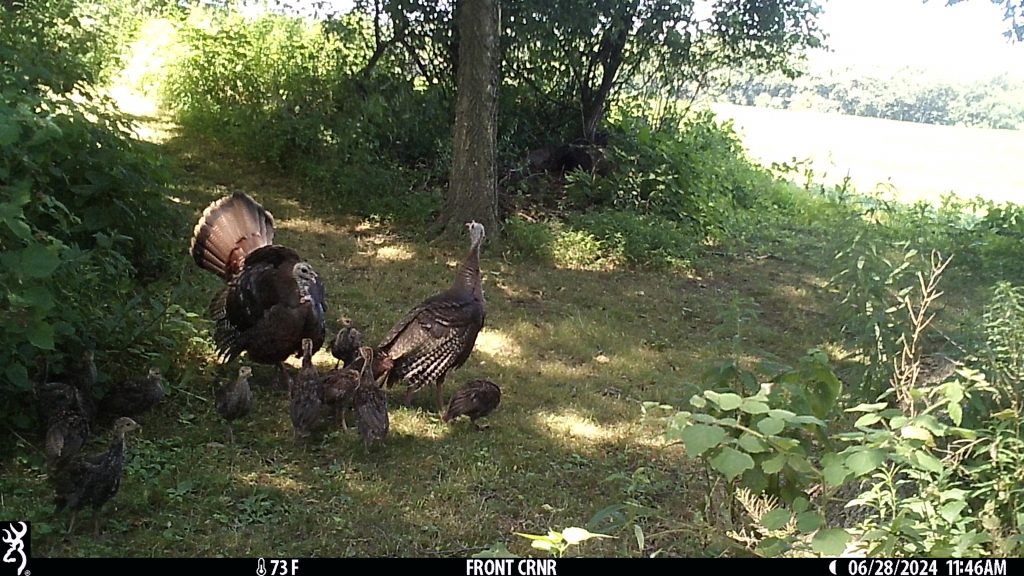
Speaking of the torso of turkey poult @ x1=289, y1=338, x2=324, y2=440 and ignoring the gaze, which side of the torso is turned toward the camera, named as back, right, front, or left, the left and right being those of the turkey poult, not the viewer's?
back

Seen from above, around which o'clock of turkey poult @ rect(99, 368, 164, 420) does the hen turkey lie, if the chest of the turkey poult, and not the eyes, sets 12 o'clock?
The hen turkey is roughly at 12 o'clock from the turkey poult.

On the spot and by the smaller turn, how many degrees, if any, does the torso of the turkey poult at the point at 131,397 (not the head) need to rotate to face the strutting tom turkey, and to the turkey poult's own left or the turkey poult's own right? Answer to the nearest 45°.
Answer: approximately 45° to the turkey poult's own left

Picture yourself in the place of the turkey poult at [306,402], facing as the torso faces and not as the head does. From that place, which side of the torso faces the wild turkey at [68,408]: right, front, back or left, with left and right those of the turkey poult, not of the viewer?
left

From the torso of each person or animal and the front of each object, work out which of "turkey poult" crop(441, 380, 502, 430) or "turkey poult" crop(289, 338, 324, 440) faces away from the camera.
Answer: "turkey poult" crop(289, 338, 324, 440)

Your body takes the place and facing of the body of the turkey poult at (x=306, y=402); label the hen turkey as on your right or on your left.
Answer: on your right

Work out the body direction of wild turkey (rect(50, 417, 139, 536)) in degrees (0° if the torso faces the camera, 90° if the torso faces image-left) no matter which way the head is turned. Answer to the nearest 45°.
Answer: approximately 270°

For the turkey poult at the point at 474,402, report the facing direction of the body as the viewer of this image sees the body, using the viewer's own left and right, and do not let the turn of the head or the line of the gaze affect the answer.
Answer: facing to the right of the viewer

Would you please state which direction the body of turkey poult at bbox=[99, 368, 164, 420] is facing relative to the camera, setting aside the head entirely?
to the viewer's right
